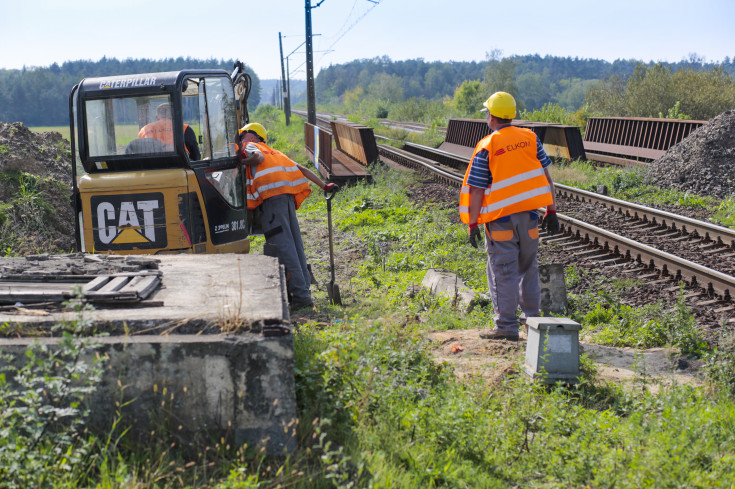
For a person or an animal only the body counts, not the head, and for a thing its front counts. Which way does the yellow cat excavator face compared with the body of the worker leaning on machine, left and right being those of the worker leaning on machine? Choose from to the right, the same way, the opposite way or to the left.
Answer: to the right

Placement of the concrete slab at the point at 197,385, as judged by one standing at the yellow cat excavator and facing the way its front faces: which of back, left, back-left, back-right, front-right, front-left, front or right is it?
back-right

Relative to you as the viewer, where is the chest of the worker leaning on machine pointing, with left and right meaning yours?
facing away from the viewer and to the left of the viewer

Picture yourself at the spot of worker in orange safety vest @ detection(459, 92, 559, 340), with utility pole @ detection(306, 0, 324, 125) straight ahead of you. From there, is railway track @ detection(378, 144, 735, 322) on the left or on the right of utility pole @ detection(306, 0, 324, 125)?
right

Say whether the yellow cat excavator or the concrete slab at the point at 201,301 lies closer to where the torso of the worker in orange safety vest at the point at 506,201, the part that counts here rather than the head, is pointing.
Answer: the yellow cat excavator

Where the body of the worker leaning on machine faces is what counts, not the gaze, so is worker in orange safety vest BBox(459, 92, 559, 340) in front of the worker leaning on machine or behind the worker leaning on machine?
behind

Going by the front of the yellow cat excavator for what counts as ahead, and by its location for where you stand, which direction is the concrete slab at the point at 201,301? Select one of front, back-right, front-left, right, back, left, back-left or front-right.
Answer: back-right

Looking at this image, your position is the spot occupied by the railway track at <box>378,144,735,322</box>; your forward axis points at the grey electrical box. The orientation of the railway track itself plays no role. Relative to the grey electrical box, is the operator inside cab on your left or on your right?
right

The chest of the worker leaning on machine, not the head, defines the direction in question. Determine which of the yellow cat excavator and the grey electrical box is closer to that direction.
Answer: the yellow cat excavator

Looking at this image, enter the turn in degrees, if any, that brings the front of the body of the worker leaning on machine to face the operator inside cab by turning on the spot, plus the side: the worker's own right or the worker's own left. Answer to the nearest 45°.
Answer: approximately 45° to the worker's own left

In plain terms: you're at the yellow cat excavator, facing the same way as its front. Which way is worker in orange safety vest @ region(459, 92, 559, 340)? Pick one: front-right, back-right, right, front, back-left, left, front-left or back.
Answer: right

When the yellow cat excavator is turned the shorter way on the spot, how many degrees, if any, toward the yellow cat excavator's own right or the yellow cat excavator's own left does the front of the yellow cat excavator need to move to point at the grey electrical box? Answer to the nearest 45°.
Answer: approximately 90° to the yellow cat excavator's own right

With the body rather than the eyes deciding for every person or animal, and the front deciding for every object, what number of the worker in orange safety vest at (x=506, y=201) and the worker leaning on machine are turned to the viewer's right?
0

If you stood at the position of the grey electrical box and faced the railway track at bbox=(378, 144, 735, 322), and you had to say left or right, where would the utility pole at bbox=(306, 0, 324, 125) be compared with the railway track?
left

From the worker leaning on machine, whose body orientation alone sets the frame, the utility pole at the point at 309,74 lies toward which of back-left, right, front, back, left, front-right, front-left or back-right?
front-right

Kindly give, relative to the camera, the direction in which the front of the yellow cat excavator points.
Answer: facing away from the viewer and to the right of the viewer
